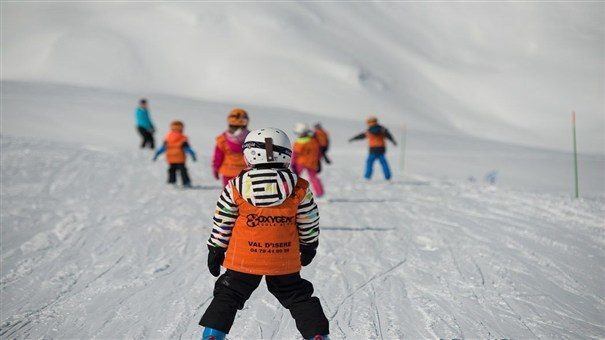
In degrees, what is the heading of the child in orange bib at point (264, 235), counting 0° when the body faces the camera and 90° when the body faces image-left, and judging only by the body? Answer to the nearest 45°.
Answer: approximately 180°

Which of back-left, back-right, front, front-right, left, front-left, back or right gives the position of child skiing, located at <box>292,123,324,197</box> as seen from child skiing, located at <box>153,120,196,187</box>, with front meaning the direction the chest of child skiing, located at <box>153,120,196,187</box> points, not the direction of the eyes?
back-right

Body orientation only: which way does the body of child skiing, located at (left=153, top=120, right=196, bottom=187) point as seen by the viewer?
away from the camera

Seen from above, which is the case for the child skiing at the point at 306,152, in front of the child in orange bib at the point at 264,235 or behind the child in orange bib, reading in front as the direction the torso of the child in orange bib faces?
in front

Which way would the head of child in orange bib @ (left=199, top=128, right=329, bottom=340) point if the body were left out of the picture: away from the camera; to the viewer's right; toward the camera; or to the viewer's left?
away from the camera

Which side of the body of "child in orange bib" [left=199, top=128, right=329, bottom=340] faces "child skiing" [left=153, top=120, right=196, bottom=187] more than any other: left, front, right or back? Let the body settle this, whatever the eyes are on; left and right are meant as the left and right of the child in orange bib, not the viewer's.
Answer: front

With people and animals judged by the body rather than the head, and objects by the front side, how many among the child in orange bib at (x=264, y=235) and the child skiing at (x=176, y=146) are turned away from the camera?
2

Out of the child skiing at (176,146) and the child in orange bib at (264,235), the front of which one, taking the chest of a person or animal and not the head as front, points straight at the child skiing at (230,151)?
the child in orange bib

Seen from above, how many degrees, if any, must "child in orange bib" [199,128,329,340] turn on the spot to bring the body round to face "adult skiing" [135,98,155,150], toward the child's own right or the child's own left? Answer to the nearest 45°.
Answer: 0° — they already face them

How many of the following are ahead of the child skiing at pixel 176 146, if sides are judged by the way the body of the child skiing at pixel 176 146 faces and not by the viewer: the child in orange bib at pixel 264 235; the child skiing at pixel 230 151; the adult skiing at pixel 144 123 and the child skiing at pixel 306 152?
1

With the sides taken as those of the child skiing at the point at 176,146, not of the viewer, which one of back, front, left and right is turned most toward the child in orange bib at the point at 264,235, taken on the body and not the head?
back
